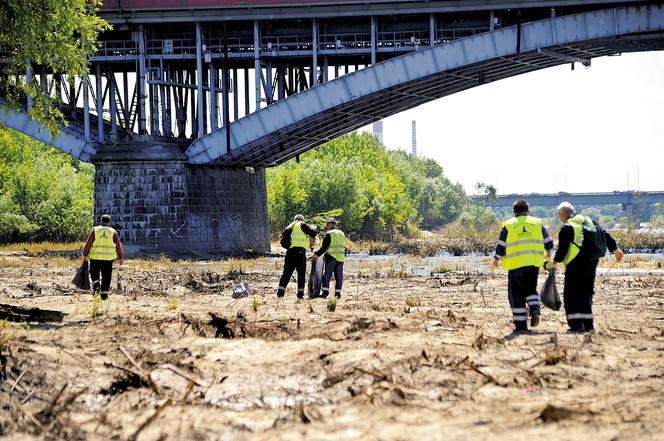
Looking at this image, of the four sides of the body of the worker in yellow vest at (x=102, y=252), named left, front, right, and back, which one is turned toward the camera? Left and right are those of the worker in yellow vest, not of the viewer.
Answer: back

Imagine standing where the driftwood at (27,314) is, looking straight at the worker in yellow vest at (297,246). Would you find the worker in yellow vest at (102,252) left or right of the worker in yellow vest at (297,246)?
left

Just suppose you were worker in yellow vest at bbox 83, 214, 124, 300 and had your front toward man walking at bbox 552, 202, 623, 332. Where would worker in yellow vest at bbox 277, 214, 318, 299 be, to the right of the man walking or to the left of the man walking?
left

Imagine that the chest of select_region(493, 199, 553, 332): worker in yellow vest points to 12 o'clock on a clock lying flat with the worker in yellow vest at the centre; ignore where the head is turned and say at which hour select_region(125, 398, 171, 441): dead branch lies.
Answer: The dead branch is roughly at 7 o'clock from the worker in yellow vest.

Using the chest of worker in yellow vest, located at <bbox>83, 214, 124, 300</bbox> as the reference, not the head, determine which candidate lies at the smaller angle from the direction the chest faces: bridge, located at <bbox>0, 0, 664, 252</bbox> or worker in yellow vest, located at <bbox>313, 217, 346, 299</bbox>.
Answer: the bridge

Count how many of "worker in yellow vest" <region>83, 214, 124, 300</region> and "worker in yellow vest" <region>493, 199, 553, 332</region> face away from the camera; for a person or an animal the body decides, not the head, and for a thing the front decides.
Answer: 2

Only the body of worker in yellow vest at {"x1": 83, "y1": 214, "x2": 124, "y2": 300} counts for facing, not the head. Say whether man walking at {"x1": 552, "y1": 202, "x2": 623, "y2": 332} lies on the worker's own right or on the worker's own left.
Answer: on the worker's own right

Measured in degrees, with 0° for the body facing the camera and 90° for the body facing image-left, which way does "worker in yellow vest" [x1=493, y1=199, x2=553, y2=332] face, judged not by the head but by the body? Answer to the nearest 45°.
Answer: approximately 180°

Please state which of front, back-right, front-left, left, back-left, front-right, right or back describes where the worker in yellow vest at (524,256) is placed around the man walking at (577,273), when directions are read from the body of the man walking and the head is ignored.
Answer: front-left

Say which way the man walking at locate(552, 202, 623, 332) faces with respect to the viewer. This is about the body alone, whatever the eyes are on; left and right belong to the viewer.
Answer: facing away from the viewer and to the left of the viewer

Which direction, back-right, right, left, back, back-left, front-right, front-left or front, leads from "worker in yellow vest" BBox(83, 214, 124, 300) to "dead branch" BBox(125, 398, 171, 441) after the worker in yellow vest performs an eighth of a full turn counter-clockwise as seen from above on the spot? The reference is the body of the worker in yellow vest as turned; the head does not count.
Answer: back-left

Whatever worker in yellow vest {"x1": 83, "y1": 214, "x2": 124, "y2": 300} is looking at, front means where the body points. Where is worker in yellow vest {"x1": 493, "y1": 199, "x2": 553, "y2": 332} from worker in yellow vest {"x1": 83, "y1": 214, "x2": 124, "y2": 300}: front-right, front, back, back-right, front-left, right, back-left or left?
back-right
